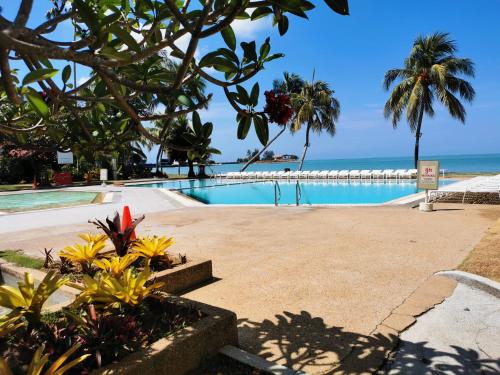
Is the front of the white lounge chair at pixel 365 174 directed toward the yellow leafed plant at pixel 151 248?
yes

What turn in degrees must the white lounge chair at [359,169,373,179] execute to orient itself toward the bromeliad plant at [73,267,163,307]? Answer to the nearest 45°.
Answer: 0° — it already faces it

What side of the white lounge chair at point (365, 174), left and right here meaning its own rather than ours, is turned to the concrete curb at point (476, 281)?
front

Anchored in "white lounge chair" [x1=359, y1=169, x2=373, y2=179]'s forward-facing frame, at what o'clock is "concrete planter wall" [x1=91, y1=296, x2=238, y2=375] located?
The concrete planter wall is roughly at 12 o'clock from the white lounge chair.

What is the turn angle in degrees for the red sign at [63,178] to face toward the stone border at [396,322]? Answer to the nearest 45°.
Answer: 0° — it already faces it

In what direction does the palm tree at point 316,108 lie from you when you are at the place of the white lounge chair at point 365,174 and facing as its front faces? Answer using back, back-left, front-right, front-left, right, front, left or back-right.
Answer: back-right

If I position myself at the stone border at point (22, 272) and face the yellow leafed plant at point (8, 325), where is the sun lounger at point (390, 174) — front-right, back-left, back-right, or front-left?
back-left

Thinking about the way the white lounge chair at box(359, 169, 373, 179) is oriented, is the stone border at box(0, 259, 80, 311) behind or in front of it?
in front

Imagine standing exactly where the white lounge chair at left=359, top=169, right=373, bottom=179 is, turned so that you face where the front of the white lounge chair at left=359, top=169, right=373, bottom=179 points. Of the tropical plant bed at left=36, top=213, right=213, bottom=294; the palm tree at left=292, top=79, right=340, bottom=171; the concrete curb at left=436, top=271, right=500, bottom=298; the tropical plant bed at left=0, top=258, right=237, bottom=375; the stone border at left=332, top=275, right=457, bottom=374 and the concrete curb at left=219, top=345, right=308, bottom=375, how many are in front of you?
5

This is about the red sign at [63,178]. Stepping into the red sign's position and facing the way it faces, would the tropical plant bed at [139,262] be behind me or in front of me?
in front

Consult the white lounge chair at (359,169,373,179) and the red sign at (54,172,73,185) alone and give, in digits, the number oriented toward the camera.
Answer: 2

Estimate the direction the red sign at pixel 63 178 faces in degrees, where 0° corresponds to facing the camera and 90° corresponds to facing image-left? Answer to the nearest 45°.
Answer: approximately 0°
